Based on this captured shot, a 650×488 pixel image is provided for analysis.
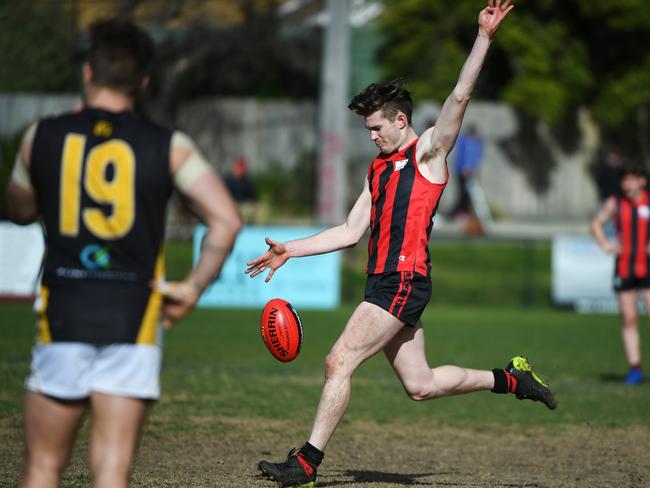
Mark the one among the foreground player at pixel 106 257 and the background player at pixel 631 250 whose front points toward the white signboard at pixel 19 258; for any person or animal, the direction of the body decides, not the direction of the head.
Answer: the foreground player at pixel 106 257

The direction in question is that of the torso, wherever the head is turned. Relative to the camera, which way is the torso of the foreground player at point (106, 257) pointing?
away from the camera

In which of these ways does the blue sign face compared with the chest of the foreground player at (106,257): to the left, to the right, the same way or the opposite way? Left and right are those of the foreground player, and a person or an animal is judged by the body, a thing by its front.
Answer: the opposite way

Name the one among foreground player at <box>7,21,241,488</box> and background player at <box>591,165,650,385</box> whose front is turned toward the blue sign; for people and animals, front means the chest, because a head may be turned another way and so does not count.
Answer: foreground player at <box>7,21,241,488</box>

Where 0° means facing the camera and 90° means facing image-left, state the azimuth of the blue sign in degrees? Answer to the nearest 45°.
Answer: approximately 0°

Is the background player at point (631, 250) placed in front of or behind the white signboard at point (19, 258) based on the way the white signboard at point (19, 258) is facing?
in front

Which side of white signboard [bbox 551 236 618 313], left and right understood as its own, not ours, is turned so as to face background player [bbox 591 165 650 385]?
front

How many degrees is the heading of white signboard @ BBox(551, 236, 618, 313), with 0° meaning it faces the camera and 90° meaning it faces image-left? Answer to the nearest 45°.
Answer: approximately 0°

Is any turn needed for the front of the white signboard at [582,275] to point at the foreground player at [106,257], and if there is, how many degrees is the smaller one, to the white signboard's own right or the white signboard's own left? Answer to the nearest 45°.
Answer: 0° — it already faces them

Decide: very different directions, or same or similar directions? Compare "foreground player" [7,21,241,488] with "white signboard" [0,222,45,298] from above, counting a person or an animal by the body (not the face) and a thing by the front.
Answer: very different directions

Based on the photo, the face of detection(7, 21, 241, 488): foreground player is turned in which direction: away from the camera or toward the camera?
away from the camera

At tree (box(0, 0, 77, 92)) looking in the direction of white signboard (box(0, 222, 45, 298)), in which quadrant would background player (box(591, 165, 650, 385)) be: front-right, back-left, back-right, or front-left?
front-left

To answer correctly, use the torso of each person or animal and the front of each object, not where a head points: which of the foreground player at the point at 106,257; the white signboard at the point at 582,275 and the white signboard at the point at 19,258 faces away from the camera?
the foreground player

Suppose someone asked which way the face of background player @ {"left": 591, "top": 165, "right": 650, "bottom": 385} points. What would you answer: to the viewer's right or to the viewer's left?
to the viewer's left

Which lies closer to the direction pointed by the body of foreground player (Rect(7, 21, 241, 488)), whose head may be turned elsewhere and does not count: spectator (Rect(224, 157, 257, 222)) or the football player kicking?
the spectator

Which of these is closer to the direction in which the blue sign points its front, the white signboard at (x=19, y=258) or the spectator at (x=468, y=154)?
the white signboard

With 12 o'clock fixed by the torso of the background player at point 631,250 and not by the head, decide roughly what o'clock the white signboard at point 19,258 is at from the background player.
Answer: The white signboard is roughly at 4 o'clock from the background player.

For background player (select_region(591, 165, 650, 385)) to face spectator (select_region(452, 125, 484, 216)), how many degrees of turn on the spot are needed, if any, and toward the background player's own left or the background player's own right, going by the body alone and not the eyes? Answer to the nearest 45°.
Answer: approximately 180°

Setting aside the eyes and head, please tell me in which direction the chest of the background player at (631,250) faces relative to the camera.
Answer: toward the camera

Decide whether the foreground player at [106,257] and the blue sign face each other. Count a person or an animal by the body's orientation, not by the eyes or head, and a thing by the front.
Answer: yes

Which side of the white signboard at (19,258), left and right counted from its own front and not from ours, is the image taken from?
front

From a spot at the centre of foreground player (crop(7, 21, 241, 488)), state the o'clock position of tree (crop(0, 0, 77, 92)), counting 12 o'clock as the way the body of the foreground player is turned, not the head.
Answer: The tree is roughly at 12 o'clock from the foreground player.
